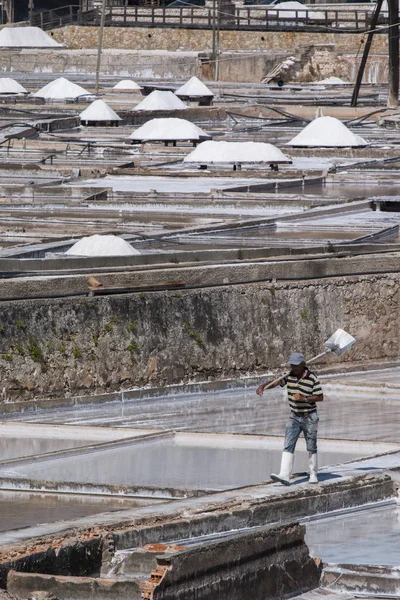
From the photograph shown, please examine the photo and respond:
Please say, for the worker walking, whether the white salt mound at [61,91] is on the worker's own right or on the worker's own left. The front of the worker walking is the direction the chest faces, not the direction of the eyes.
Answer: on the worker's own right

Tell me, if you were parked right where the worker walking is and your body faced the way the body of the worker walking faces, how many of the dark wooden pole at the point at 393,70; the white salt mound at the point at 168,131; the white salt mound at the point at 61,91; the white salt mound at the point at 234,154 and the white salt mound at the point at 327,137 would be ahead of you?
0

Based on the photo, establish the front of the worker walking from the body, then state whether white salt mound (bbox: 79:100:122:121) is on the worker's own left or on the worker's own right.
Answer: on the worker's own right

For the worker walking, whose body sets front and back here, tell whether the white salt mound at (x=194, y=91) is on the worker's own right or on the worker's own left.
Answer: on the worker's own right

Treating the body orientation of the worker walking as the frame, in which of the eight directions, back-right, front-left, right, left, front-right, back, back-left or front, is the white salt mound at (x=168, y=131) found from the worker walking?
back-right

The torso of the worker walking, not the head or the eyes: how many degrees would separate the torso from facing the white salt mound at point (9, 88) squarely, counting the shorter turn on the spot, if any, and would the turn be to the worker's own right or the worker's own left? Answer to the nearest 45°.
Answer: approximately 135° to the worker's own right

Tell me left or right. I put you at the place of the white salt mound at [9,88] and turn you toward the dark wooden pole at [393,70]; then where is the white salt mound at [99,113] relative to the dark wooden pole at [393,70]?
right

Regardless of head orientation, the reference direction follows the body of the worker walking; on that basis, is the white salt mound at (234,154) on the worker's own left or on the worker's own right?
on the worker's own right

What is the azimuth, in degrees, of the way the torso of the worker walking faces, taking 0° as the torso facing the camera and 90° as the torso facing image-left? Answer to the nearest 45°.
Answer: approximately 45°

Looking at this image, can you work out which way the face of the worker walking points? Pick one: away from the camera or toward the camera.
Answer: toward the camera

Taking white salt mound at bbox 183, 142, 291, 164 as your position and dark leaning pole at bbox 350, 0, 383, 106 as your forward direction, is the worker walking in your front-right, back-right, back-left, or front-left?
back-right

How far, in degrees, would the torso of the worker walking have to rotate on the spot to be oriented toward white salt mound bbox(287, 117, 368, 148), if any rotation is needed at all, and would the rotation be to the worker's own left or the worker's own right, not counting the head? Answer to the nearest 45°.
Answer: approximately 135° to the worker's own right

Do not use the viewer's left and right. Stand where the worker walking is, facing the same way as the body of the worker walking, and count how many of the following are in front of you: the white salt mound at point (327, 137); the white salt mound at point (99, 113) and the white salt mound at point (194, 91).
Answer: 0

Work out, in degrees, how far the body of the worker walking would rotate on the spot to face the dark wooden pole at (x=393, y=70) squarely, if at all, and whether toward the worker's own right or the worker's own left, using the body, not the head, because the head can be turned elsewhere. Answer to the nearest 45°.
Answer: approximately 135° to the worker's own right

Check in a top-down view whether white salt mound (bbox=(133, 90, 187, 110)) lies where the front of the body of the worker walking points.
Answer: no

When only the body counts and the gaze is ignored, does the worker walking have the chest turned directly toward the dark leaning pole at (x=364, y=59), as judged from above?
no
